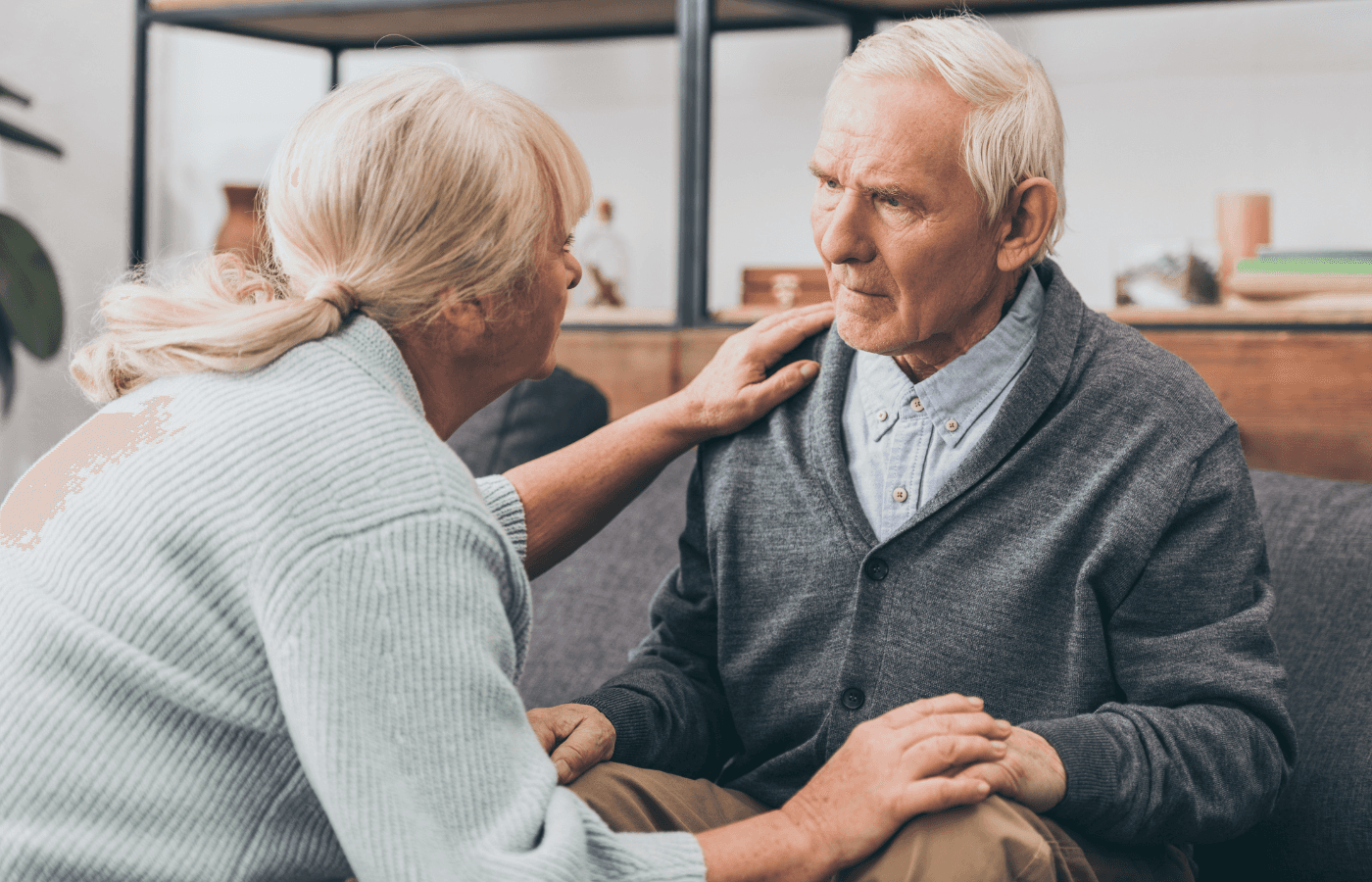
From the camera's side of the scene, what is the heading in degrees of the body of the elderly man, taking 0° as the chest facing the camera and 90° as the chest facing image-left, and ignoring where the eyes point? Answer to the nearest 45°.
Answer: approximately 45°

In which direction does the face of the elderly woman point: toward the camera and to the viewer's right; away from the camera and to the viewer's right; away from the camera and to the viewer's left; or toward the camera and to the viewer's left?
away from the camera and to the viewer's right

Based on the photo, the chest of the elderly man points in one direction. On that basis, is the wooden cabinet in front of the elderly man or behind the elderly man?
behind

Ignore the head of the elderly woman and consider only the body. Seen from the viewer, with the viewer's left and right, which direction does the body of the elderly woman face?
facing away from the viewer and to the right of the viewer

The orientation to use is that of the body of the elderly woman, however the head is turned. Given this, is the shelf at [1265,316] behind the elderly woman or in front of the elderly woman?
in front

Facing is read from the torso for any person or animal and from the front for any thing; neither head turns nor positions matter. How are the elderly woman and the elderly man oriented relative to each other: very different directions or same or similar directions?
very different directions

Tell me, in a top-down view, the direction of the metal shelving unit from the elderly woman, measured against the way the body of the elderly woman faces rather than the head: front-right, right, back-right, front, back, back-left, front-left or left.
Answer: front-left
